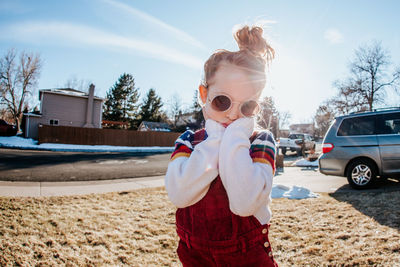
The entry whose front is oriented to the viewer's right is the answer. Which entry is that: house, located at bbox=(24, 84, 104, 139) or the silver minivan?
the silver minivan

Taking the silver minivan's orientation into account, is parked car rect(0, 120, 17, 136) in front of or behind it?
behind

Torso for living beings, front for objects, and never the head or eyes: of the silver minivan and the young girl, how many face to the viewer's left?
0

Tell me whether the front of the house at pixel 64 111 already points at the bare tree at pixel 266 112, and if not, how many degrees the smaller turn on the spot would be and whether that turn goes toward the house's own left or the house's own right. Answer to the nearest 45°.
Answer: approximately 90° to the house's own left

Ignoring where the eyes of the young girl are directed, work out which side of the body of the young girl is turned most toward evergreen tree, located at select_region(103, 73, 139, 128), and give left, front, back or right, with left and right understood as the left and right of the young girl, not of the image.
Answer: back
